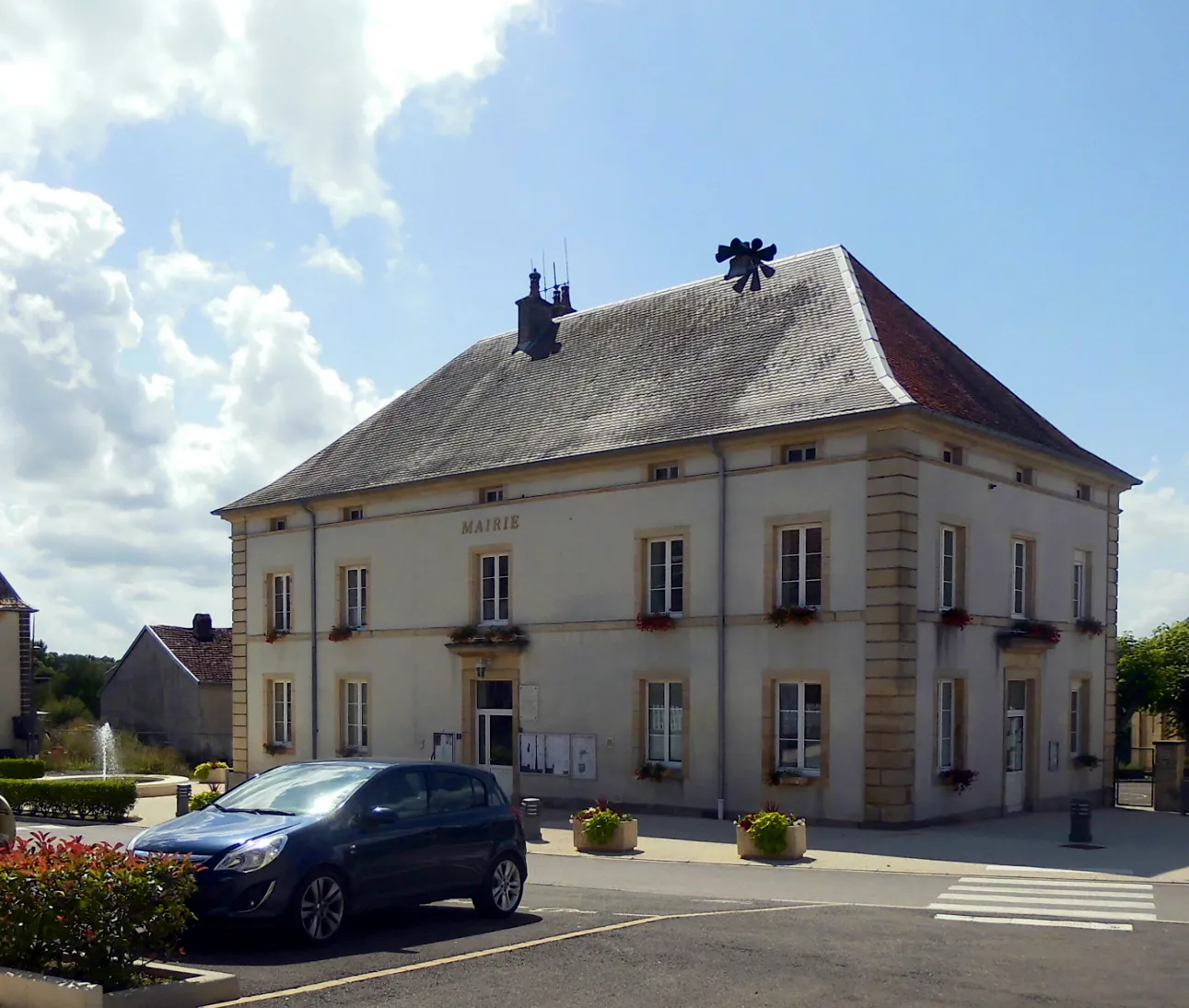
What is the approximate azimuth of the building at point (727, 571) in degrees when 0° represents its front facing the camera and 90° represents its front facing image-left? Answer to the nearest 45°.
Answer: approximately 45°

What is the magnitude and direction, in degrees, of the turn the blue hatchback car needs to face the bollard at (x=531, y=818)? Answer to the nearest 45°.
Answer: approximately 135° to its right

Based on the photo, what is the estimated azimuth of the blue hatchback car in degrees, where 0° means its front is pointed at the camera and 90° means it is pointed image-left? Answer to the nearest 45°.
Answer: approximately 45°
